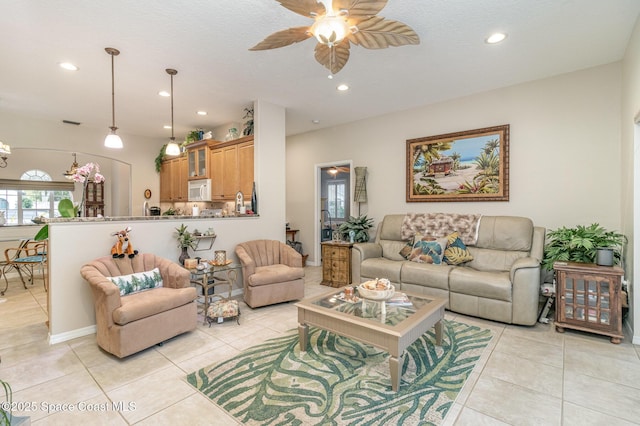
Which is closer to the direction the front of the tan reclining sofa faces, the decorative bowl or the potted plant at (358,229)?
the decorative bowl

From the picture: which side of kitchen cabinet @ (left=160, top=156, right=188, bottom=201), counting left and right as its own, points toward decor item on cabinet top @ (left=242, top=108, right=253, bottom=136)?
left

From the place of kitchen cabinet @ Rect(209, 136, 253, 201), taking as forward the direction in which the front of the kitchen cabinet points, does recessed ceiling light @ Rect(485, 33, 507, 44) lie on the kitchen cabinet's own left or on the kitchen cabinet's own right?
on the kitchen cabinet's own left

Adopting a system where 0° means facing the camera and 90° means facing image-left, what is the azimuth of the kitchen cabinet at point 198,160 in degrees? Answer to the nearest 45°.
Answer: approximately 45°

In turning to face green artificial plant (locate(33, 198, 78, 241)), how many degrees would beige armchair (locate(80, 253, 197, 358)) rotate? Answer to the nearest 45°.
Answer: approximately 180°

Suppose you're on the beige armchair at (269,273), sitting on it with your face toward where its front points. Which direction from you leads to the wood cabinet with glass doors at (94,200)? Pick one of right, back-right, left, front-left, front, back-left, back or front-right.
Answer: back

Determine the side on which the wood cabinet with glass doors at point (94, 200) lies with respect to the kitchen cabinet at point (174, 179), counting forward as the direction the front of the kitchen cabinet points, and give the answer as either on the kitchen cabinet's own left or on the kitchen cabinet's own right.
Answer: on the kitchen cabinet's own right

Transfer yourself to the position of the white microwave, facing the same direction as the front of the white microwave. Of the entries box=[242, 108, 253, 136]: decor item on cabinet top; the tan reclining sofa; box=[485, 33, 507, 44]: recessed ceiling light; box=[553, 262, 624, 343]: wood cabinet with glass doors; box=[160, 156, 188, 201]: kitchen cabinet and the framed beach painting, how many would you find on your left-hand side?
5
